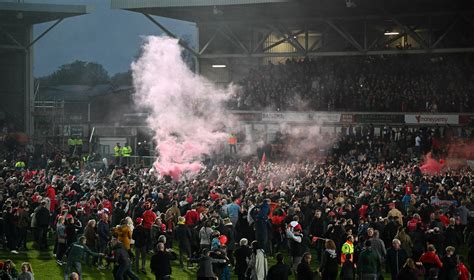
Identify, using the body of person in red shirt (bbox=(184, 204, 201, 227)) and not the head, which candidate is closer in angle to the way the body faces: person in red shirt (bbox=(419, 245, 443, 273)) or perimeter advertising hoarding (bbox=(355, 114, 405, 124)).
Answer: the perimeter advertising hoarding

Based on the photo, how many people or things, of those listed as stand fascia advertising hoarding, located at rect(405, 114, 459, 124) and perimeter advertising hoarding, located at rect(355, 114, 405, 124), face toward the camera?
2

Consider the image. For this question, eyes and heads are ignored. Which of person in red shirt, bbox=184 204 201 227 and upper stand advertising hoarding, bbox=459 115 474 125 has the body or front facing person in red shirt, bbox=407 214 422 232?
the upper stand advertising hoarding

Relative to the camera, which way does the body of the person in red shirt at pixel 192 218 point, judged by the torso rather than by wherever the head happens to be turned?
away from the camera

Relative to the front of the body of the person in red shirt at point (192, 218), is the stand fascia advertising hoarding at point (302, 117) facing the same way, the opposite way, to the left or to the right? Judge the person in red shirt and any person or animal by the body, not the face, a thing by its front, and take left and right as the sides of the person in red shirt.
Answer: the opposite way

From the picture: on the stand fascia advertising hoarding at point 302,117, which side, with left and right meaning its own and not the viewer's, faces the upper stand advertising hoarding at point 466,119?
left

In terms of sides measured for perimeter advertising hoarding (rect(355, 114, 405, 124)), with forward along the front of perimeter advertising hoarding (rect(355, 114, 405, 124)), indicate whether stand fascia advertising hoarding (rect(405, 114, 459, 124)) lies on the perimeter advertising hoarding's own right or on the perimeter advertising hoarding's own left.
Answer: on the perimeter advertising hoarding's own left

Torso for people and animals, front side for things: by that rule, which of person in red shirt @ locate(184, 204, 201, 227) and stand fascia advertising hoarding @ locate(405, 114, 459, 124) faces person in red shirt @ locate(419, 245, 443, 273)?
the stand fascia advertising hoarding
